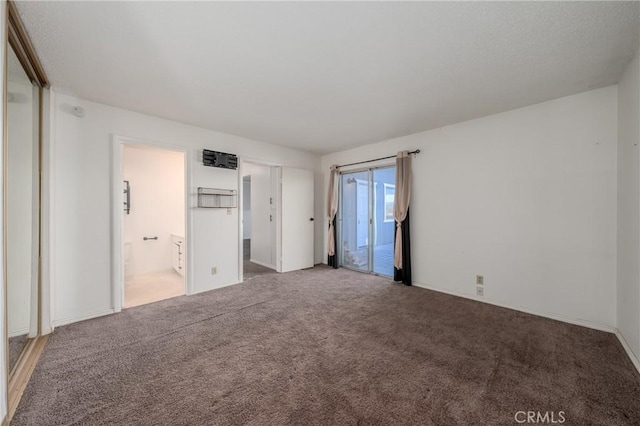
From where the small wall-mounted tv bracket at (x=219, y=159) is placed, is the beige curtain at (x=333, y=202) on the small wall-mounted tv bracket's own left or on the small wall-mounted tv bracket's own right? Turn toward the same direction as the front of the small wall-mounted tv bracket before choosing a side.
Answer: on the small wall-mounted tv bracket's own left

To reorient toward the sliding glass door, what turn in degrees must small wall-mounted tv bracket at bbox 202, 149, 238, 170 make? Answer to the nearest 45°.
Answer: approximately 45° to its left

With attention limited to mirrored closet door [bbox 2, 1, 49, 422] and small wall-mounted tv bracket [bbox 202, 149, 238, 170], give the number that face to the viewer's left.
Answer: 0

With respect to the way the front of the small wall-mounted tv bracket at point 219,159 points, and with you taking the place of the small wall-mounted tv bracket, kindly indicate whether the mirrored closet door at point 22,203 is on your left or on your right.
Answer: on your right

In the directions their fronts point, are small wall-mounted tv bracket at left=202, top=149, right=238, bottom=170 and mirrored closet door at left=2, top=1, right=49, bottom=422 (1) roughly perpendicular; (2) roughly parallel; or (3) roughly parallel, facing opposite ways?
roughly perpendicular

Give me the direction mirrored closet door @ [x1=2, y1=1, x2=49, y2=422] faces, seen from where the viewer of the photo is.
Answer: facing to the right of the viewer

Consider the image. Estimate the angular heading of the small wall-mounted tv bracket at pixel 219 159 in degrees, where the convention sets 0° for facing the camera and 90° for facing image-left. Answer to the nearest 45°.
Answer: approximately 315°

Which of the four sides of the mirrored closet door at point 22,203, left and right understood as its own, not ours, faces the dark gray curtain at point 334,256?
front
